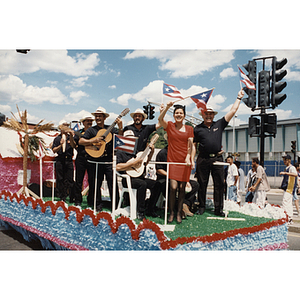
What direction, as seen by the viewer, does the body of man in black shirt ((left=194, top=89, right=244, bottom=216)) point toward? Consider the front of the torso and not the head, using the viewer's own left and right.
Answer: facing the viewer

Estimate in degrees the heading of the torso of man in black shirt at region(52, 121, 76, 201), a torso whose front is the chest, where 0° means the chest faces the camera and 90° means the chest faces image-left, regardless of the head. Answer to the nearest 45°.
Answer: approximately 0°

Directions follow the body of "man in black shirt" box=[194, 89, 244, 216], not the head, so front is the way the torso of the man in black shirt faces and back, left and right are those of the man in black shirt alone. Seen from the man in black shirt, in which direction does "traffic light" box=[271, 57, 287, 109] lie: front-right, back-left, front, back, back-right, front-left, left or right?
back-left

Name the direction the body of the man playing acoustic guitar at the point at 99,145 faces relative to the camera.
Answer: toward the camera

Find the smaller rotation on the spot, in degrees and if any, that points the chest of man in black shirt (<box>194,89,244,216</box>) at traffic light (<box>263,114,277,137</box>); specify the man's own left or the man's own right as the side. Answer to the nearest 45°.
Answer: approximately 135° to the man's own left

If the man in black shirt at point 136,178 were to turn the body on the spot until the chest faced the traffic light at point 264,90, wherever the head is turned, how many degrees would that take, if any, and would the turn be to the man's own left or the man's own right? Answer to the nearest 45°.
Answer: approximately 90° to the man's own left
